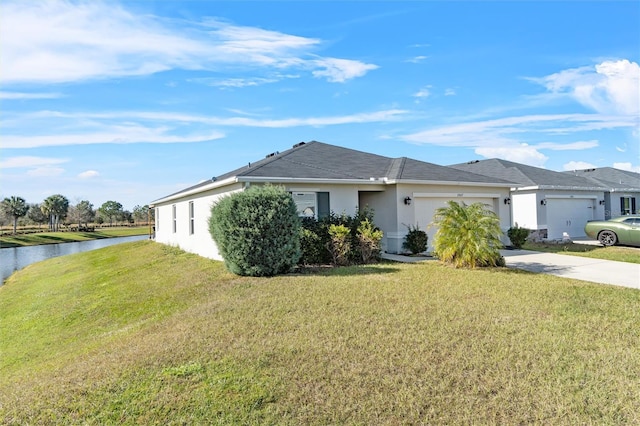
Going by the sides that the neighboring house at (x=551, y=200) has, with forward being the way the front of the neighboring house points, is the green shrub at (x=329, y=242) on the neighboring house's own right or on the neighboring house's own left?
on the neighboring house's own right

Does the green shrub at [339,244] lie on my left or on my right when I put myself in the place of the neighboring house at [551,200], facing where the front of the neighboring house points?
on my right

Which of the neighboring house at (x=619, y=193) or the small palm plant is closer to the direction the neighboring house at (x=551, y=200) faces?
the small palm plant

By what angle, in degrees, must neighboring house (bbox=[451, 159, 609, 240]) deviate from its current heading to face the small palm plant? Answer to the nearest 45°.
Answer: approximately 45° to its right

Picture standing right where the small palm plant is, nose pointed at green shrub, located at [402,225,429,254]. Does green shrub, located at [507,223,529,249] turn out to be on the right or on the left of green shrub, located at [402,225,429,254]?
right

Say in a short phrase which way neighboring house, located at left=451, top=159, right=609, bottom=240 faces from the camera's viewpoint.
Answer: facing the viewer and to the right of the viewer

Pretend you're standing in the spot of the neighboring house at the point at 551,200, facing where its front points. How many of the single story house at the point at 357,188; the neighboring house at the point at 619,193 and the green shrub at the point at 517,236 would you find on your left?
1

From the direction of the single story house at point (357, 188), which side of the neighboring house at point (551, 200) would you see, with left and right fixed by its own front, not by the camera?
right

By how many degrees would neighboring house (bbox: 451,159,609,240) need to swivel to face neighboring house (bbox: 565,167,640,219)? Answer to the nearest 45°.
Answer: approximately 90° to its left
